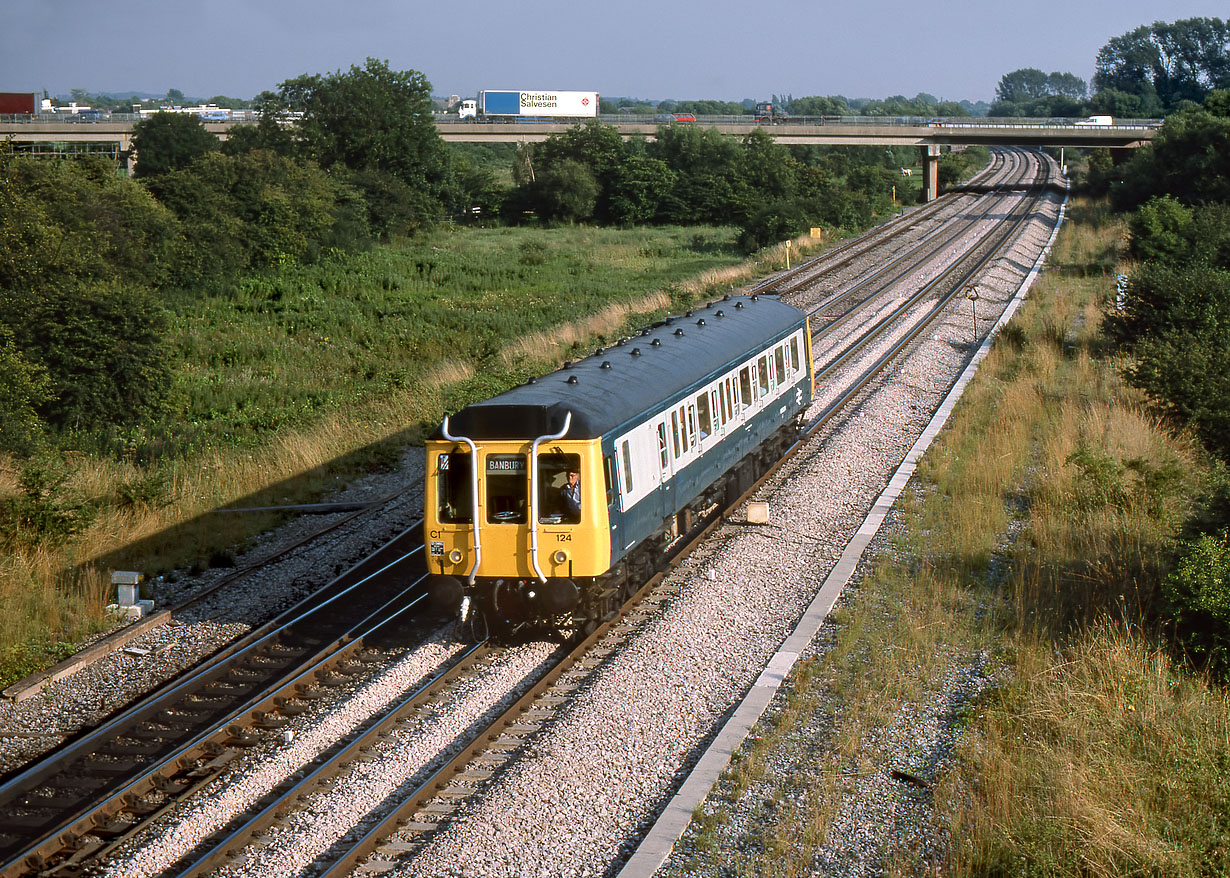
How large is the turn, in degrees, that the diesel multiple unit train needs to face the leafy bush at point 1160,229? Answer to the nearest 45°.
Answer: approximately 180°

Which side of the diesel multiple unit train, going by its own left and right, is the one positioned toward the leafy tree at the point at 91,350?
right

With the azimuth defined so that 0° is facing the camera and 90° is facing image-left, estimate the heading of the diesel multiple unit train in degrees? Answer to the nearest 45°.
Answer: approximately 45°

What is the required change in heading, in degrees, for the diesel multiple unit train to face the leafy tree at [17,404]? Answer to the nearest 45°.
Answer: approximately 90° to its right

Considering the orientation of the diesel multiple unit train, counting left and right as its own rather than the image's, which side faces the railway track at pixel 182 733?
front
